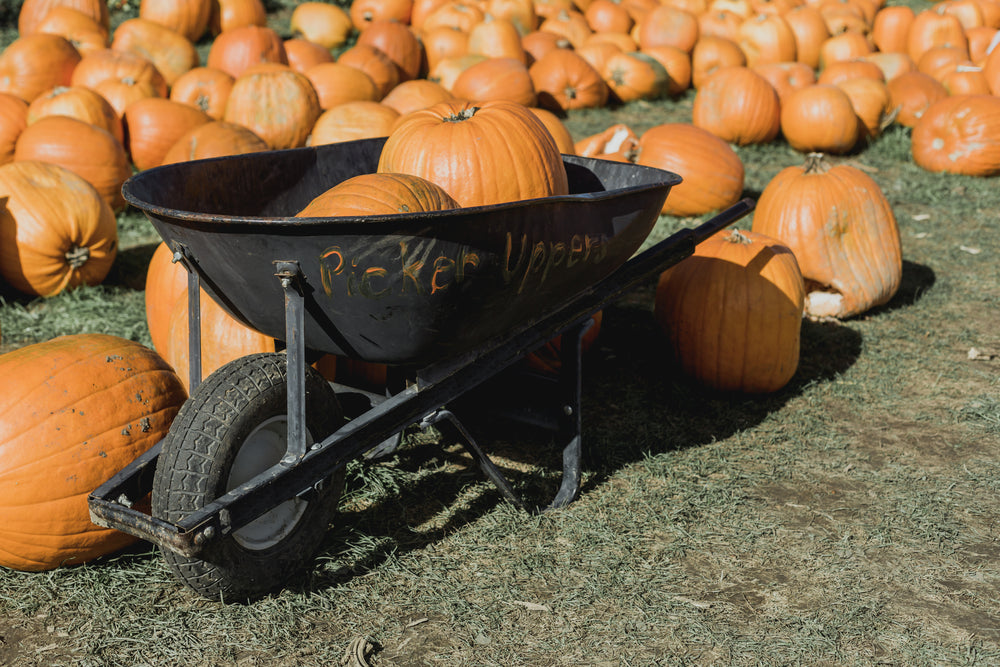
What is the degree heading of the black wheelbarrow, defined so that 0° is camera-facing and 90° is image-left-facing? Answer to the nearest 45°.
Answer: approximately 45°

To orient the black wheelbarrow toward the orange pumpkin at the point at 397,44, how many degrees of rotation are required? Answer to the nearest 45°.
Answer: approximately 135° to its right

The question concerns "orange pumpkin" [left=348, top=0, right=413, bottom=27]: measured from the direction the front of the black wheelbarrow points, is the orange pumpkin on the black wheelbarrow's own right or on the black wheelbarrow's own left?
on the black wheelbarrow's own right

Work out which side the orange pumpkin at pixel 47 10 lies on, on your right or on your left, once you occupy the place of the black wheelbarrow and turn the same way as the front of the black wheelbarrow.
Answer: on your right

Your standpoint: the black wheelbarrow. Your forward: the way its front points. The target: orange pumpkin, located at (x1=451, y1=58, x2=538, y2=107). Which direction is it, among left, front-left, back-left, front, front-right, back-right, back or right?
back-right

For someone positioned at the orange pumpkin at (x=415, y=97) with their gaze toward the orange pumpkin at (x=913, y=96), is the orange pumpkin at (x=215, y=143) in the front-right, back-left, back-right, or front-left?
back-right

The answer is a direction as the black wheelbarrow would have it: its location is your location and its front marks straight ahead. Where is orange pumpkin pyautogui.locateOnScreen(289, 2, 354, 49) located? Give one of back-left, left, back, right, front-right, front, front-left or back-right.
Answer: back-right

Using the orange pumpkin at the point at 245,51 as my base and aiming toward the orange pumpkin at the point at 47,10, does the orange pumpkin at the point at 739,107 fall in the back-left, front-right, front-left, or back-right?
back-right

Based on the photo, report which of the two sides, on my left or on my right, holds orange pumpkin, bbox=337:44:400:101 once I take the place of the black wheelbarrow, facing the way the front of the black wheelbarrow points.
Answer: on my right

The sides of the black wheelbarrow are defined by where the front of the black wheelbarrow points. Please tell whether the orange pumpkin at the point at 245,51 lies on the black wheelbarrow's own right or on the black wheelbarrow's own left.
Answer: on the black wheelbarrow's own right
